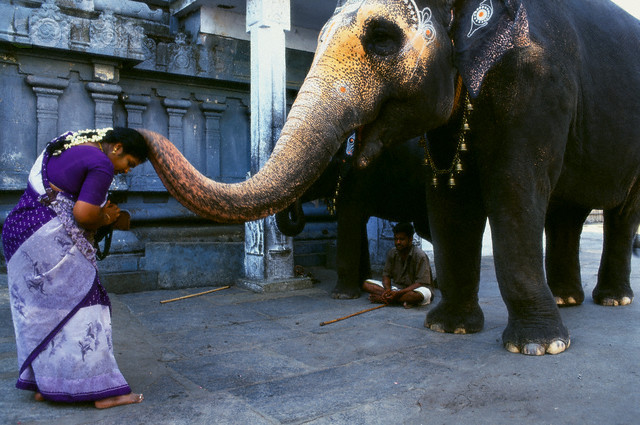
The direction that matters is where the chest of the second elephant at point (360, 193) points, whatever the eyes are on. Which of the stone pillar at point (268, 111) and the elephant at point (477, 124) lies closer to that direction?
the stone pillar

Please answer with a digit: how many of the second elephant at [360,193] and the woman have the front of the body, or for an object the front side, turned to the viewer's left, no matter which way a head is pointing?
1

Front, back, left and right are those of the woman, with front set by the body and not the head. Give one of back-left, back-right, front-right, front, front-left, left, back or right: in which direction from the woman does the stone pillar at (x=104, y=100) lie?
left

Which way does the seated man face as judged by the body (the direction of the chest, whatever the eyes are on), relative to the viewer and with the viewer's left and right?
facing the viewer and to the left of the viewer

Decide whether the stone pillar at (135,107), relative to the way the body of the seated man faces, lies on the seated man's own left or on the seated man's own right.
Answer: on the seated man's own right

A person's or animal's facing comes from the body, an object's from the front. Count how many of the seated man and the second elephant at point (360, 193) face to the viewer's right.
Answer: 0

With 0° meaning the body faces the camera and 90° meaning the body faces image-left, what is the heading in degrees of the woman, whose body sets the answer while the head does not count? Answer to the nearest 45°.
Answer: approximately 270°

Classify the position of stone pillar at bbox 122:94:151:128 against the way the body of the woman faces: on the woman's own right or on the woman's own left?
on the woman's own left

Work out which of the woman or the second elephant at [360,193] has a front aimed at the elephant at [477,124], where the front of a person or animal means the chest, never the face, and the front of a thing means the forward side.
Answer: the woman

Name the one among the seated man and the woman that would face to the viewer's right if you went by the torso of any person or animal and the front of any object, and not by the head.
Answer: the woman

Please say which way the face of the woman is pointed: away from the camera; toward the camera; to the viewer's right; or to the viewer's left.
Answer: to the viewer's right

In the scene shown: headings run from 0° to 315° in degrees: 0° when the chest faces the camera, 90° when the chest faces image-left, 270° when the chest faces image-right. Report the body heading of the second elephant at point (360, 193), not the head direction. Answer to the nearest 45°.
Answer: approximately 90°

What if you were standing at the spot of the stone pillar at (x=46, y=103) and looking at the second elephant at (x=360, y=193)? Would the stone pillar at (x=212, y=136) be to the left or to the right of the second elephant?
left
